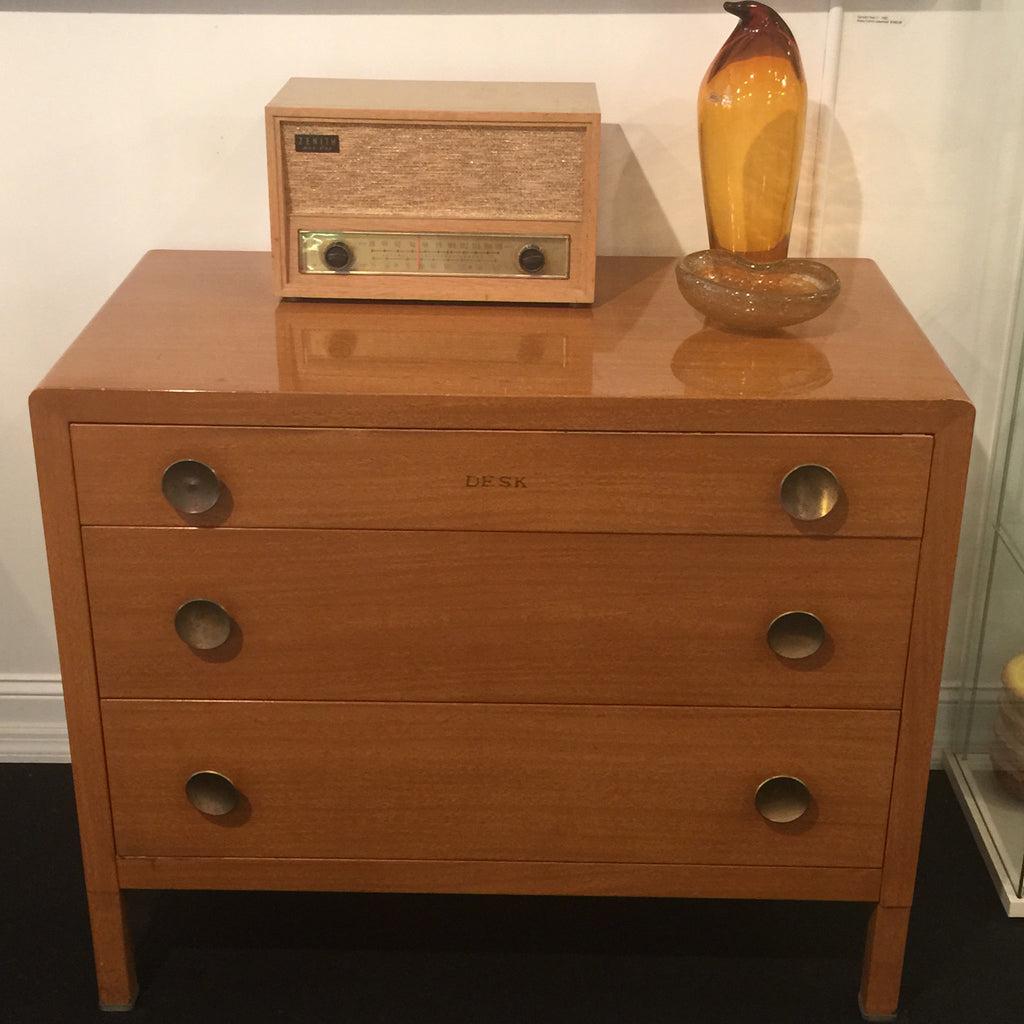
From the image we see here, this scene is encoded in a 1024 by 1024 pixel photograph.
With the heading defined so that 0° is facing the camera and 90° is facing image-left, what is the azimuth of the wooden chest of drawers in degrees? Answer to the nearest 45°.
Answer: approximately 0°

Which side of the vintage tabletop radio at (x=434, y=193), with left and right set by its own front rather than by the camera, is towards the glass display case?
left

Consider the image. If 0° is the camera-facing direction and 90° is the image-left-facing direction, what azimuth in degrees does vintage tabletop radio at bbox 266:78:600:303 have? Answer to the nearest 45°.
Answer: approximately 0°
